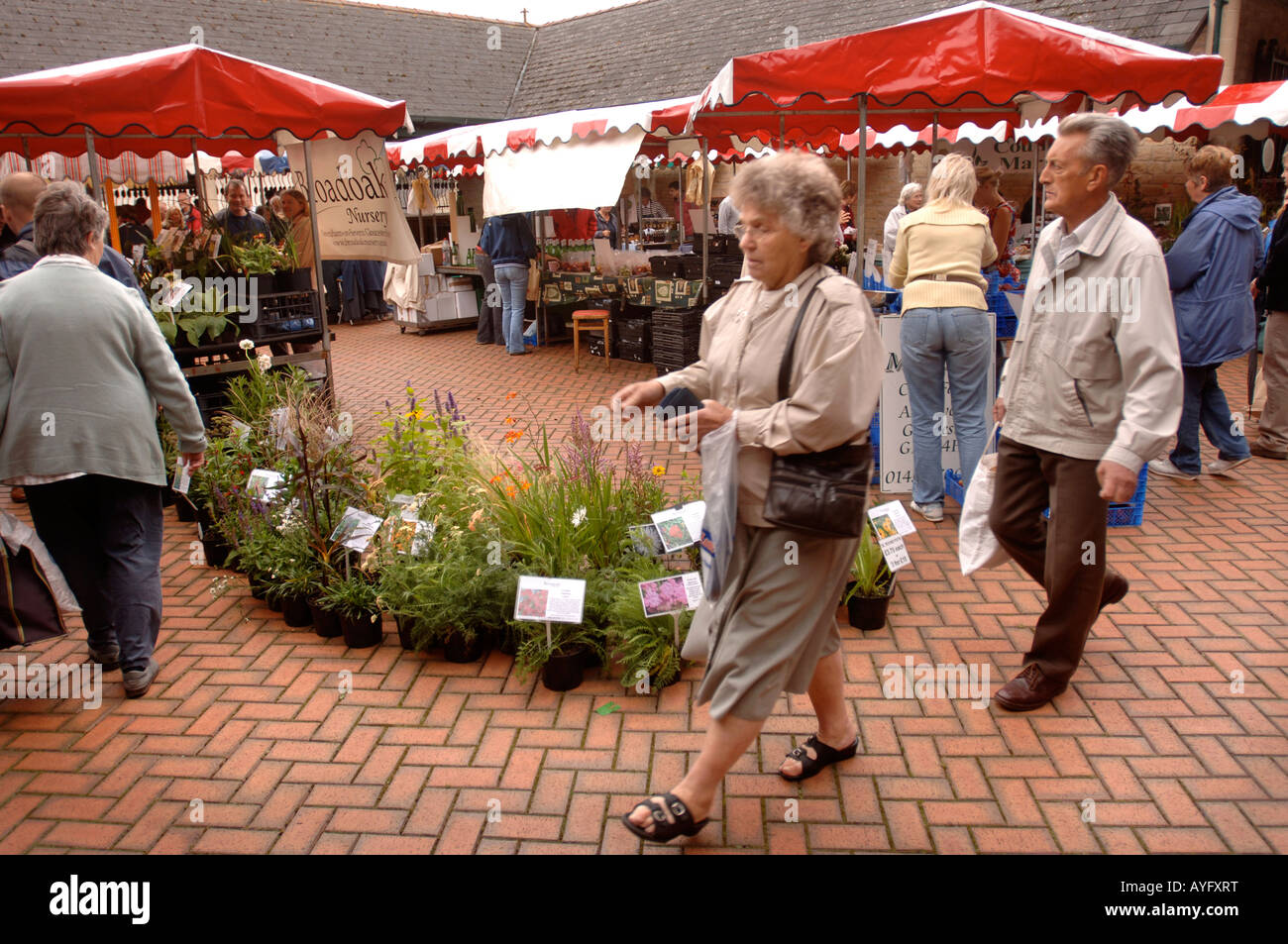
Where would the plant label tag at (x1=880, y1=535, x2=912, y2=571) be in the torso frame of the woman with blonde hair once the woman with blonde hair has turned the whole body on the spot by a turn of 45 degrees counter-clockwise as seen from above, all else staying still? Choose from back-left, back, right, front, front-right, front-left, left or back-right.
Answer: back-left

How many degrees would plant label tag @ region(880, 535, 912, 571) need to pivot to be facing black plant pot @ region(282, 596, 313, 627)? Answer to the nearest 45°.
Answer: approximately 90° to its right

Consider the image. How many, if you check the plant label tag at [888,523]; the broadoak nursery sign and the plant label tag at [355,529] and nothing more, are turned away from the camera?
0

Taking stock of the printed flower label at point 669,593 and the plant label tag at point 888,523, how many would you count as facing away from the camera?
0

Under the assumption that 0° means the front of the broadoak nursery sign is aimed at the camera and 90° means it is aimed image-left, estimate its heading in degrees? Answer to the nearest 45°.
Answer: approximately 0°

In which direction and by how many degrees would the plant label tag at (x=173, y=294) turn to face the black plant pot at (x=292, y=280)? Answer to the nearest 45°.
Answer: approximately 135° to its left

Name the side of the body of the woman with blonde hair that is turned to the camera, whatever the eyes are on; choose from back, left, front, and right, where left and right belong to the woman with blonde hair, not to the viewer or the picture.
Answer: back

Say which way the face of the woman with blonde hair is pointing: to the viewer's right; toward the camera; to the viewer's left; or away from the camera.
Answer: away from the camera

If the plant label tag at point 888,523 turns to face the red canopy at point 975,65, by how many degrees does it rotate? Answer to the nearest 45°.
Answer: approximately 180°

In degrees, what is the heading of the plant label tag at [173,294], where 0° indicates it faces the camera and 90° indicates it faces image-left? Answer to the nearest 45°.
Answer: approximately 0°

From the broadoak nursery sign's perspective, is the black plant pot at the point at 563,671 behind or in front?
in front

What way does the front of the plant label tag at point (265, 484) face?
toward the camera

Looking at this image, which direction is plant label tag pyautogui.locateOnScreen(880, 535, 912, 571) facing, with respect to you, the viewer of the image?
facing the viewer

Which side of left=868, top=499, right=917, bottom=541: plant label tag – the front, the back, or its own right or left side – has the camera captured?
front

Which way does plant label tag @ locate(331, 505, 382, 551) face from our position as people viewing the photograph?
facing the viewer
